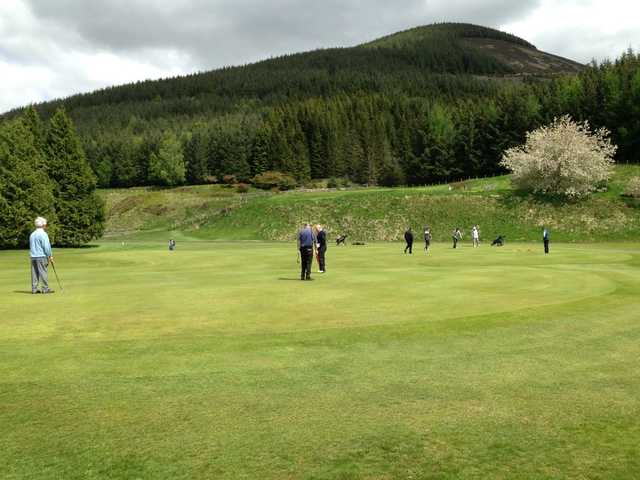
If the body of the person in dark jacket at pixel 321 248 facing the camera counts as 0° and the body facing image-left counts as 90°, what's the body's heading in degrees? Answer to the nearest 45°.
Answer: approximately 90°

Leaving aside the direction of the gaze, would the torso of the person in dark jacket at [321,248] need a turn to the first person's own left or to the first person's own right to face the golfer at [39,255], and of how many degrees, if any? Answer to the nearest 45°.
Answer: approximately 45° to the first person's own left

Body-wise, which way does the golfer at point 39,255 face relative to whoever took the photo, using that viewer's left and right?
facing away from the viewer and to the right of the viewer

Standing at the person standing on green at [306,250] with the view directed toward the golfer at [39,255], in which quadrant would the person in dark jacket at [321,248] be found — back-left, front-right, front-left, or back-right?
back-right

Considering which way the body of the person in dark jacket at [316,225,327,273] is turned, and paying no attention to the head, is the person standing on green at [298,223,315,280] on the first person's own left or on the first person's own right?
on the first person's own left

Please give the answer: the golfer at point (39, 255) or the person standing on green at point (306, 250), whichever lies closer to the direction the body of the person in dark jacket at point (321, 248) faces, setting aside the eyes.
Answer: the golfer

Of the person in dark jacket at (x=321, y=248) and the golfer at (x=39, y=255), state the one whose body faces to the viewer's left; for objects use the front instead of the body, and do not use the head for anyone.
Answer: the person in dark jacket

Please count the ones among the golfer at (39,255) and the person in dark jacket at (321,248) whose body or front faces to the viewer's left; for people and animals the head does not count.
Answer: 1

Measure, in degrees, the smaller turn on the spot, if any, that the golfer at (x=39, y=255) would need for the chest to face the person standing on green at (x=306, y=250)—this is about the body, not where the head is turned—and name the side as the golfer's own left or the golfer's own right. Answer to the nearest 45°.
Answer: approximately 45° to the golfer's own right

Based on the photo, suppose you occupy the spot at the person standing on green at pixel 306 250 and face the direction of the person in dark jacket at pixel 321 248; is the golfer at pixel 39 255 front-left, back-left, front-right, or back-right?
back-left
